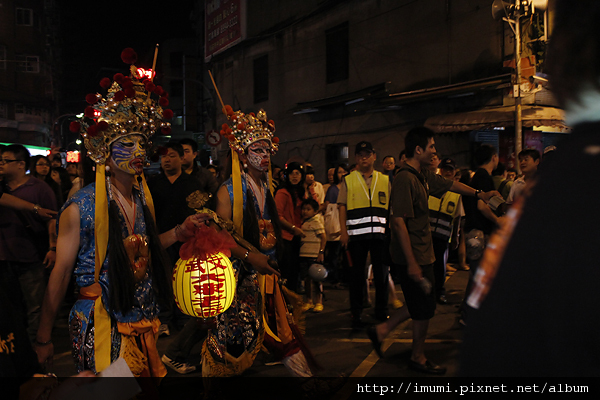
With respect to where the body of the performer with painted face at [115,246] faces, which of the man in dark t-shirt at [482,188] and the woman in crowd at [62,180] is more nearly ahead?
the man in dark t-shirt

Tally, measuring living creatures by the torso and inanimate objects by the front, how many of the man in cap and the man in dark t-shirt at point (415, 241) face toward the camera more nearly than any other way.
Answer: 1

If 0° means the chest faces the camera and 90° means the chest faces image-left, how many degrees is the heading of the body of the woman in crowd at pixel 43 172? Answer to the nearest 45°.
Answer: approximately 315°

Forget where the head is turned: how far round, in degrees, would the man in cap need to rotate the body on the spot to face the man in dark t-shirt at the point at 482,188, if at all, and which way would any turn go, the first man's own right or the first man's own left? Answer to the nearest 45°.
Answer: approximately 90° to the first man's own left

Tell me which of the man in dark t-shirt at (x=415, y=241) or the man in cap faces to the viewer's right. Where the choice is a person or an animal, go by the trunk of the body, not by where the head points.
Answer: the man in dark t-shirt

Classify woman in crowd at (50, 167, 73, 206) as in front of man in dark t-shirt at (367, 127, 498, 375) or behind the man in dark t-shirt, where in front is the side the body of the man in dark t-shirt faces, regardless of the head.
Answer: behind

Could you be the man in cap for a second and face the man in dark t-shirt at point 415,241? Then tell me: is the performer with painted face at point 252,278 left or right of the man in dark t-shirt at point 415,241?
right

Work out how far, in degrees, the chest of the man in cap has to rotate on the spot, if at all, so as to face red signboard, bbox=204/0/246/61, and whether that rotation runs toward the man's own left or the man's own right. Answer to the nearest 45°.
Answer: approximately 180°
